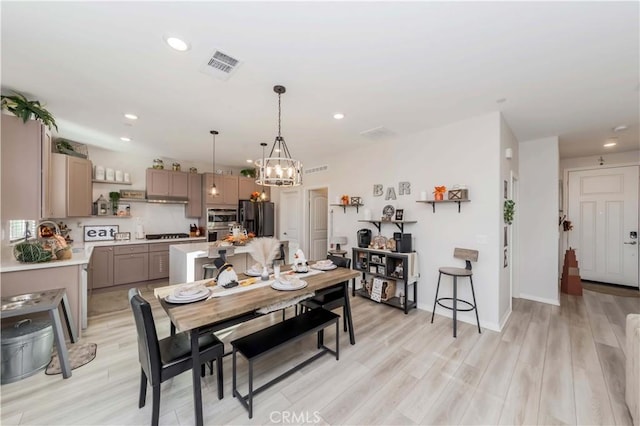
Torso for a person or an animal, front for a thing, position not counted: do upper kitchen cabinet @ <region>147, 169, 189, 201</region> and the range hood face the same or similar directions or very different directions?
same or similar directions

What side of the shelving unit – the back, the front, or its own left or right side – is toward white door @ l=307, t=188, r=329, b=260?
right

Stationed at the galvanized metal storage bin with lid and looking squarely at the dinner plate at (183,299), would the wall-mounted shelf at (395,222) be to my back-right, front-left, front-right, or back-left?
front-left

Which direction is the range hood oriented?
toward the camera

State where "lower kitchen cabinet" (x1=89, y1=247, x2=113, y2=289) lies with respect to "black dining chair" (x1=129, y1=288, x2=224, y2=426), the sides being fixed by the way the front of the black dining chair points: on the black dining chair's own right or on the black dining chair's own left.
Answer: on the black dining chair's own left

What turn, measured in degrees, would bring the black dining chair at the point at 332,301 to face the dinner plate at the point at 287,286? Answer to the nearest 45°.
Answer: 0° — it already faces it

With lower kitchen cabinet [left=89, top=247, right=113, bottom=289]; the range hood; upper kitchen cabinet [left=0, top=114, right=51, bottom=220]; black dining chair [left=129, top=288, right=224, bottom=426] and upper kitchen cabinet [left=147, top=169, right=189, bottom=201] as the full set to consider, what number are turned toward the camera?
3

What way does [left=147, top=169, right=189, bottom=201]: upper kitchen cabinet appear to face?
toward the camera

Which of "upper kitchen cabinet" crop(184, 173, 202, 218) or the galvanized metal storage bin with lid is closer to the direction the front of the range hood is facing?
the galvanized metal storage bin with lid

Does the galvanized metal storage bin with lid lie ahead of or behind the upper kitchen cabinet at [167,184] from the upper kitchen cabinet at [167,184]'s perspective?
ahead

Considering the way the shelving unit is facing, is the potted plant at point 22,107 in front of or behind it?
in front

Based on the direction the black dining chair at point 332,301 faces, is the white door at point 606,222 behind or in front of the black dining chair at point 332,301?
behind

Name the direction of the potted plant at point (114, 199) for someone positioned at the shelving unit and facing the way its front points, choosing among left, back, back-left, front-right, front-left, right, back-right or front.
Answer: front-right

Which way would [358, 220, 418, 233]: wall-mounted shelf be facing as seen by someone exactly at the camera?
facing the viewer and to the left of the viewer

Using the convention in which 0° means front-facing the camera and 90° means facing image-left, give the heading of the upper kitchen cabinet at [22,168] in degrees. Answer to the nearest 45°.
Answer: approximately 270°
